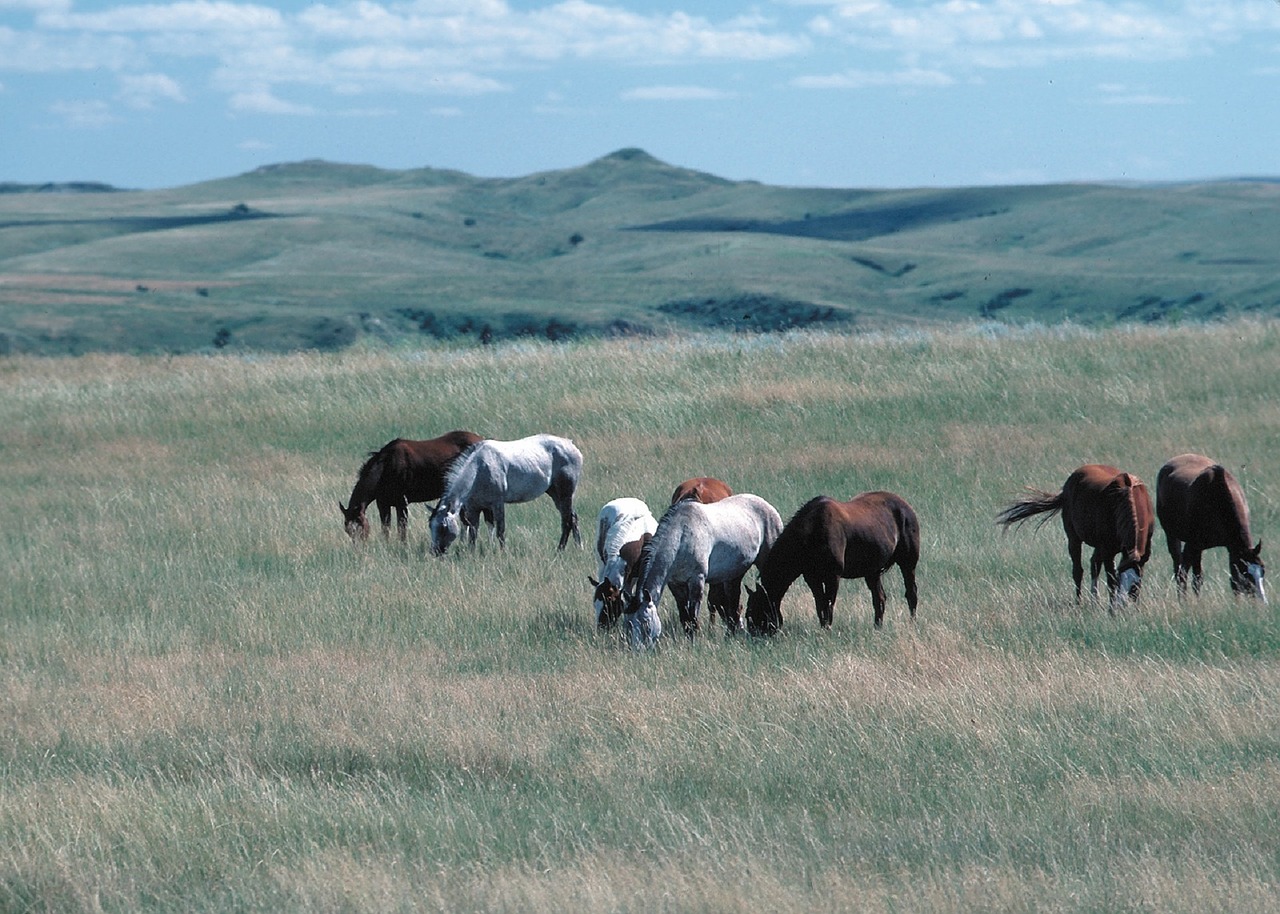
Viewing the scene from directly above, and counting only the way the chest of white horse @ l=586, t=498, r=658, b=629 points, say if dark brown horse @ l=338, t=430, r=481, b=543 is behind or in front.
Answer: behind

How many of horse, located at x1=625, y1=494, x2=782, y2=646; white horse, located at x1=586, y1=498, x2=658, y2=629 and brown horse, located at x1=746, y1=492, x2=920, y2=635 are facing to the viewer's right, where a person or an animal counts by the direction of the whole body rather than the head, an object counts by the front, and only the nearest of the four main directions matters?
0

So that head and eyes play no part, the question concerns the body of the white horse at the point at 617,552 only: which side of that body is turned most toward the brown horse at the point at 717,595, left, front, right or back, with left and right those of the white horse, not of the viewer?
left

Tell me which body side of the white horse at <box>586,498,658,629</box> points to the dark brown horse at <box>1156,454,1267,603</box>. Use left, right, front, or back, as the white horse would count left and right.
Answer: left

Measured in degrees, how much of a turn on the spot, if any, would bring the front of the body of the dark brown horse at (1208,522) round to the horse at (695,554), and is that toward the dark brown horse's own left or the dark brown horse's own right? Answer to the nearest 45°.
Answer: approximately 90° to the dark brown horse's own right

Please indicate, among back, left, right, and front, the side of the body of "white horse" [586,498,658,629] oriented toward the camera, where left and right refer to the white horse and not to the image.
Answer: front

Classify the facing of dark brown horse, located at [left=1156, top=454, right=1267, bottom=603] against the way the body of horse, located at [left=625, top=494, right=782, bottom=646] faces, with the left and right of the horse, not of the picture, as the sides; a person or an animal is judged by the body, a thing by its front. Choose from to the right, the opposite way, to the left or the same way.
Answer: to the left

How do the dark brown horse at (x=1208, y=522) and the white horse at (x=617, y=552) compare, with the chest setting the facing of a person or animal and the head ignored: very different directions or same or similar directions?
same or similar directions

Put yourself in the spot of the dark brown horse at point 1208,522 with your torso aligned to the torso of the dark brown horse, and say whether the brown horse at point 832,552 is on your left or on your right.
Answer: on your right

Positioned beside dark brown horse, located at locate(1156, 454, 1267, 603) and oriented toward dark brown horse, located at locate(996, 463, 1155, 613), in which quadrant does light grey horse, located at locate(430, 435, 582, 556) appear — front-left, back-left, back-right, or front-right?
front-right

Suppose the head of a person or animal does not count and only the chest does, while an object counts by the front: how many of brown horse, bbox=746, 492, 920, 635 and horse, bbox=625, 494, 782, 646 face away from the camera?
0

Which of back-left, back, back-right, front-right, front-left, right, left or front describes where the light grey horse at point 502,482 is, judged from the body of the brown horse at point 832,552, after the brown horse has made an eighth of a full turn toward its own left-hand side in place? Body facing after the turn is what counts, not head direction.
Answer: back-right

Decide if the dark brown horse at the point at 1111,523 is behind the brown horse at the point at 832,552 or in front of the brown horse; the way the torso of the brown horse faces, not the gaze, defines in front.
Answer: behind

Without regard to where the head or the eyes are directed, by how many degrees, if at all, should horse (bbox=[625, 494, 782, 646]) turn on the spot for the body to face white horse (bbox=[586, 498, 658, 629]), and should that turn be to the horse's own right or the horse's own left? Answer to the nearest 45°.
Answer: approximately 90° to the horse's own right

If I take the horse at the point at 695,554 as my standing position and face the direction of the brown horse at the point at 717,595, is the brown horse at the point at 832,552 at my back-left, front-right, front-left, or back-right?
front-right

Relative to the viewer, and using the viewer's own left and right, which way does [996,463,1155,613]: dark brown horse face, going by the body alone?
facing the viewer and to the right of the viewer

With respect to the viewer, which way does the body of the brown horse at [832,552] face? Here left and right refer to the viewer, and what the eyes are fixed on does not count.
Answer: facing the viewer and to the left of the viewer
